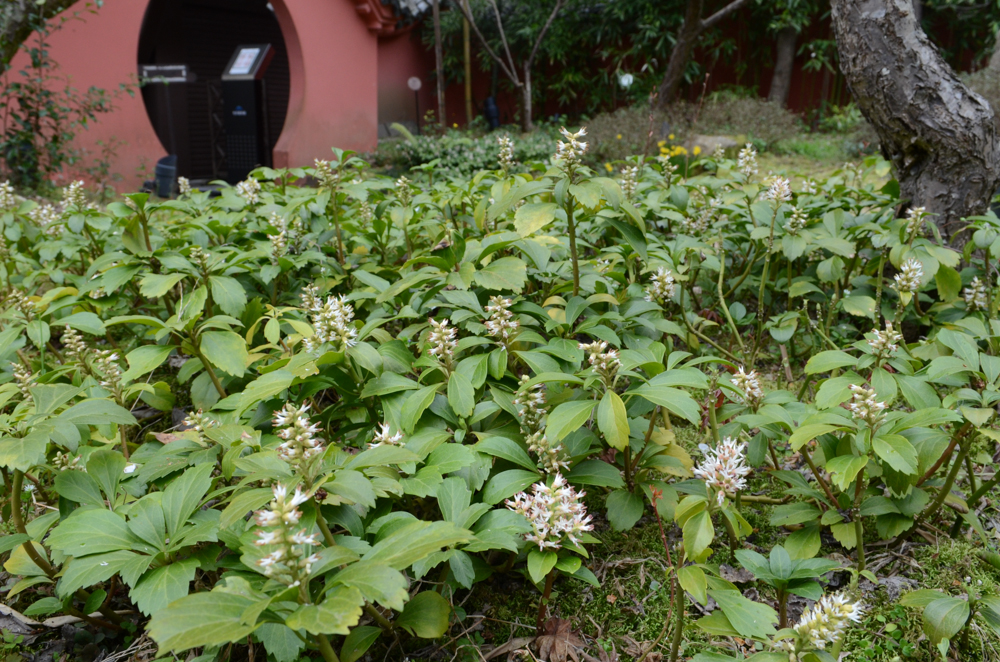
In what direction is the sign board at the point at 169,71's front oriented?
toward the camera

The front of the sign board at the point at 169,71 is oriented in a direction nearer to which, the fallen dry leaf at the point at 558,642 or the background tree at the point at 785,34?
the fallen dry leaf

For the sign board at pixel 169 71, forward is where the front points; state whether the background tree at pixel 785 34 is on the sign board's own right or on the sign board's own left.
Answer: on the sign board's own left

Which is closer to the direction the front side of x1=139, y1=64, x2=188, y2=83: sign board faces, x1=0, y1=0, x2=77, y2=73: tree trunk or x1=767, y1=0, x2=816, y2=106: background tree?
the tree trunk

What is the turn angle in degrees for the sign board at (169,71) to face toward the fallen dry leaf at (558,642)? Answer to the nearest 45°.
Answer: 0° — it already faces it

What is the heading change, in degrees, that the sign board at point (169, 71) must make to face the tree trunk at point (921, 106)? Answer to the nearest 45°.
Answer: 0° — it already faces it
